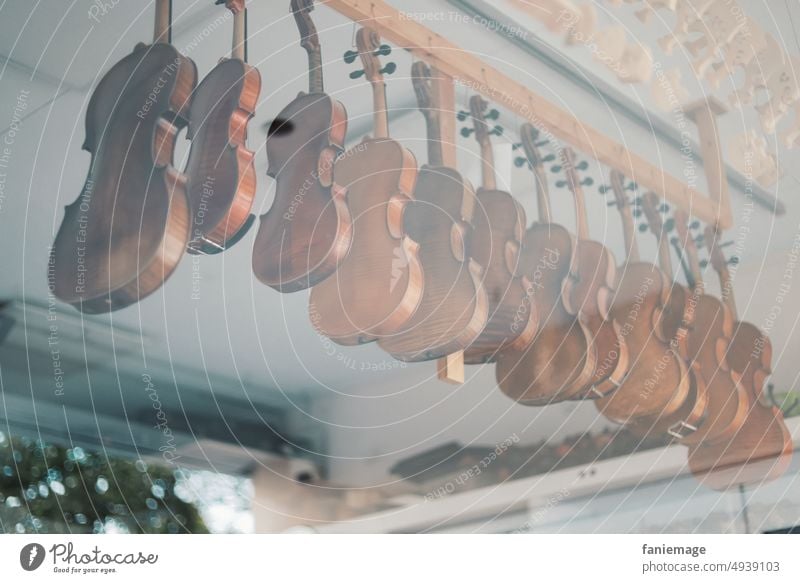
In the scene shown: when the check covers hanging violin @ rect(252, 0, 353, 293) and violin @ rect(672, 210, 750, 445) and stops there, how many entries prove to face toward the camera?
0

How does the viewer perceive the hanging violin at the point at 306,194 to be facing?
facing away from the viewer and to the right of the viewer

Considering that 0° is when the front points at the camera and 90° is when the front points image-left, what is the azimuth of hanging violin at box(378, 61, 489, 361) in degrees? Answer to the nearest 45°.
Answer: approximately 225°

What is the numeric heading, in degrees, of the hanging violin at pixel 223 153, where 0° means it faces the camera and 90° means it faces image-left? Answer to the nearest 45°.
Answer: approximately 225°

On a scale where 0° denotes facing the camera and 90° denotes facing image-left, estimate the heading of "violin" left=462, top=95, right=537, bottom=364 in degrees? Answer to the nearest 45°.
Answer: approximately 225°

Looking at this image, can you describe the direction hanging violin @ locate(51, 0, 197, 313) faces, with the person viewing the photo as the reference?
facing away from the viewer and to the right of the viewer

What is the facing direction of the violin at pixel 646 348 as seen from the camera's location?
facing away from the viewer and to the right of the viewer
